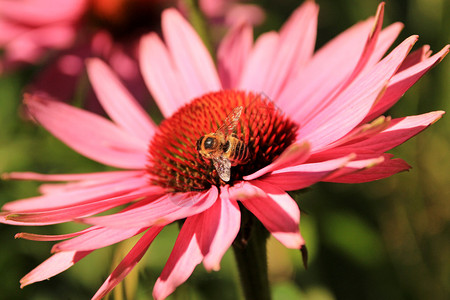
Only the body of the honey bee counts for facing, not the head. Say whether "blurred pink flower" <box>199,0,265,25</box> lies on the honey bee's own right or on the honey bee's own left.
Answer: on the honey bee's own right

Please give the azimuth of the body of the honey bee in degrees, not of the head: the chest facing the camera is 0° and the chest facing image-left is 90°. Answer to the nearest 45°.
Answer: approximately 90°
